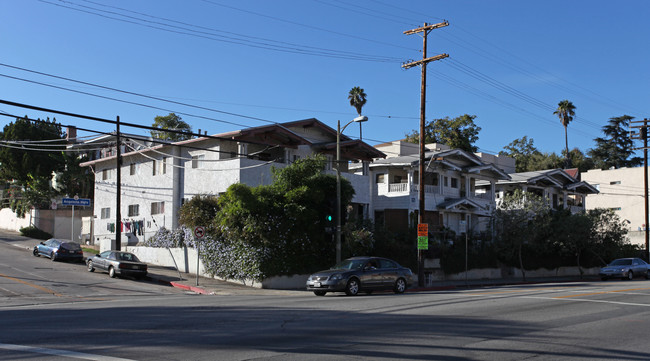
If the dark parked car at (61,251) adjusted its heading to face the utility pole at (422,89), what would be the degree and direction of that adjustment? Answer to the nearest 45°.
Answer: approximately 180°

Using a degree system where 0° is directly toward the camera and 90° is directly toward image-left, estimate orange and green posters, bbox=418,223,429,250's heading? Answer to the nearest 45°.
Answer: approximately 0°

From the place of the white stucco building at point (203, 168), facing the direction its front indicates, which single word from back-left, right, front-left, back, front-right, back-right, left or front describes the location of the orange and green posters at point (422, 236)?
front

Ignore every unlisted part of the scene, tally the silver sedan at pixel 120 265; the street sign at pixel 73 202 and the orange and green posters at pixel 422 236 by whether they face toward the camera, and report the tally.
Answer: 2

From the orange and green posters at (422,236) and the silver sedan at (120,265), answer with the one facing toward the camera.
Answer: the orange and green posters

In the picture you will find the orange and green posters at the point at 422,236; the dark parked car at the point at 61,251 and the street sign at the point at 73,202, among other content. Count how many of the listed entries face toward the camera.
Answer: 2

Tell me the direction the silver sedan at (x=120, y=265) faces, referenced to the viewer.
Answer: facing away from the viewer and to the left of the viewer

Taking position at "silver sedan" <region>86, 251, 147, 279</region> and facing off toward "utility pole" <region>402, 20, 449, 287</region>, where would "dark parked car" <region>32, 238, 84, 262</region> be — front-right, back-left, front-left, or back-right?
back-left

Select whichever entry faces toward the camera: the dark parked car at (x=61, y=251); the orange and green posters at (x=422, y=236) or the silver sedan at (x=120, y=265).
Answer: the orange and green posters

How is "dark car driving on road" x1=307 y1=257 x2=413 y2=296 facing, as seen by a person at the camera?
facing the viewer and to the left of the viewer

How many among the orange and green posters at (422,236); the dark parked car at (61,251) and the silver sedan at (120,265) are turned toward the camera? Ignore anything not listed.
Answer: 1

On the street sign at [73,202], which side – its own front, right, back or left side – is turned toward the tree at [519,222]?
left

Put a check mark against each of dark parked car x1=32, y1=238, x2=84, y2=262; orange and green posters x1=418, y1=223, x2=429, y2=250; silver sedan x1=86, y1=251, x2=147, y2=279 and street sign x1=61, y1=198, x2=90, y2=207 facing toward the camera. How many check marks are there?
2

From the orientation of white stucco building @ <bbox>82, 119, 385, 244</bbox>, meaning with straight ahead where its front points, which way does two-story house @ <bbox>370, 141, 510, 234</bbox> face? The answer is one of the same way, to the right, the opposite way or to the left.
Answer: the same way

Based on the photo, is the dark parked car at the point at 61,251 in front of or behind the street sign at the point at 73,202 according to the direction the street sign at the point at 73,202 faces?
in front

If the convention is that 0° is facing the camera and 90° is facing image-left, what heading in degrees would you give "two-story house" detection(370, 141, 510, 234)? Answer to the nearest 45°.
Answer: approximately 315°
